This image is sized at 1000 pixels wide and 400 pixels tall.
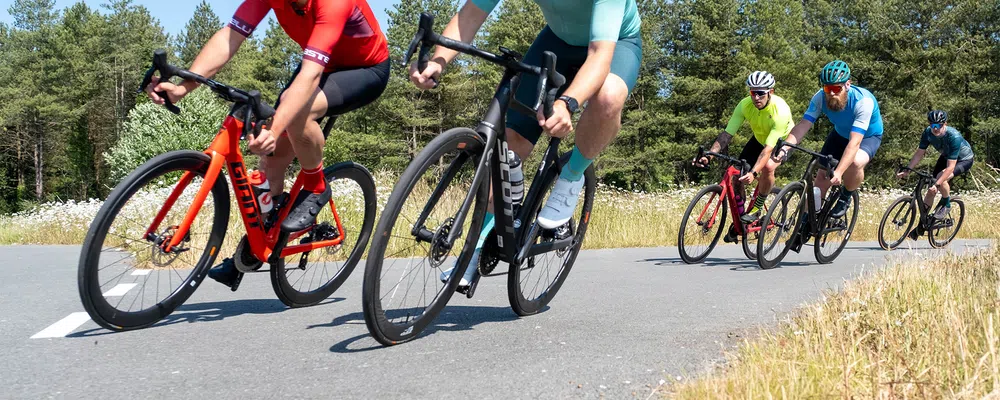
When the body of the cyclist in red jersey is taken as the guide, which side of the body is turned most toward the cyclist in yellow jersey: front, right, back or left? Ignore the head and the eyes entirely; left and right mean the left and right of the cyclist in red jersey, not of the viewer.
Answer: back

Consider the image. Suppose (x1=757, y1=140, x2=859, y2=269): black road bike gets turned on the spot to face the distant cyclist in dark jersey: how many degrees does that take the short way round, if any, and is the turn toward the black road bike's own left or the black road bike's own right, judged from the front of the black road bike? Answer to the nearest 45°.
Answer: approximately 180°

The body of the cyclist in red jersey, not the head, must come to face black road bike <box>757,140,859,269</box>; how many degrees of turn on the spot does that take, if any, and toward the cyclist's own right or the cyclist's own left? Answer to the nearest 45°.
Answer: approximately 180°

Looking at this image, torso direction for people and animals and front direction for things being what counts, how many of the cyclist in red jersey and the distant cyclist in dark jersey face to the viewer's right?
0

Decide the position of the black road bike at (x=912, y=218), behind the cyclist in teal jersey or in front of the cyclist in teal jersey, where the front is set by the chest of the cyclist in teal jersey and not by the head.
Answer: behind

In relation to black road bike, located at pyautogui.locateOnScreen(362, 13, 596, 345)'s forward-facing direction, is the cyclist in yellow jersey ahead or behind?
behind

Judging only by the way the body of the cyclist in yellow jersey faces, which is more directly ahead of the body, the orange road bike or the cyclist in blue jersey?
the orange road bike

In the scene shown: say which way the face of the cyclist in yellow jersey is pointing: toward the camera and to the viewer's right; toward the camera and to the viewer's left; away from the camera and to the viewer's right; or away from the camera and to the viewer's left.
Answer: toward the camera and to the viewer's left

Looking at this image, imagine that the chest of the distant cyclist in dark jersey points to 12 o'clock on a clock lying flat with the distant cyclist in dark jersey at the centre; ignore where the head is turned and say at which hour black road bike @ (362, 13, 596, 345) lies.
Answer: The black road bike is roughly at 11 o'clock from the distant cyclist in dark jersey.

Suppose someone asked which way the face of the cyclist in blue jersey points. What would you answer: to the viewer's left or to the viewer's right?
to the viewer's left

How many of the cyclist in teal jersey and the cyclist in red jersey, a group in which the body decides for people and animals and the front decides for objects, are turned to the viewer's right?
0

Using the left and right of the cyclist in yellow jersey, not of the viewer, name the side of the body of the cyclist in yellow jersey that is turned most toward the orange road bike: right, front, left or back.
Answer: front

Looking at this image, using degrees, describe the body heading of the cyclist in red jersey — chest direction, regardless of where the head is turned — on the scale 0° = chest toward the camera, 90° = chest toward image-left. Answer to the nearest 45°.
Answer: approximately 45°

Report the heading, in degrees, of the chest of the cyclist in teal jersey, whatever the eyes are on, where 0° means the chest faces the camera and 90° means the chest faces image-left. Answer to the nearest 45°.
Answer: approximately 45°
